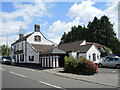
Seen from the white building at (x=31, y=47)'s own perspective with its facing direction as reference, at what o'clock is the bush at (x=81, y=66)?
The bush is roughly at 10 o'clock from the white building.

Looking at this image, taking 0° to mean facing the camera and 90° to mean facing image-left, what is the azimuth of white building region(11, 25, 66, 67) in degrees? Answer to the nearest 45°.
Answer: approximately 45°

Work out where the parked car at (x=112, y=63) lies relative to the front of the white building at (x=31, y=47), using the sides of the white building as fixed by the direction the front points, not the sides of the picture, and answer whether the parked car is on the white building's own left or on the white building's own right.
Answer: on the white building's own left
